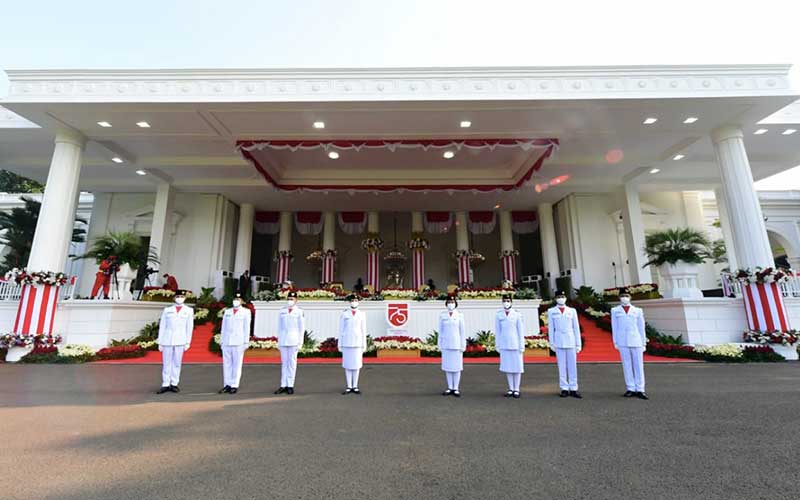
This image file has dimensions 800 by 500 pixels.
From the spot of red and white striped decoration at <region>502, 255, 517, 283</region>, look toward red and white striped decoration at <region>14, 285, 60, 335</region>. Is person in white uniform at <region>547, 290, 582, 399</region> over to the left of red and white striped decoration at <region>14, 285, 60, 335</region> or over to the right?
left

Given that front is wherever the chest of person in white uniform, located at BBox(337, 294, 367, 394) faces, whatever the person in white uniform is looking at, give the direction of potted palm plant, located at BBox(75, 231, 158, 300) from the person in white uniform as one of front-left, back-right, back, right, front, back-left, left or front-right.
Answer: back-right

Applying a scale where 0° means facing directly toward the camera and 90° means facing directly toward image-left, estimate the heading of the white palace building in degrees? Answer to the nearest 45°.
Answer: approximately 0°

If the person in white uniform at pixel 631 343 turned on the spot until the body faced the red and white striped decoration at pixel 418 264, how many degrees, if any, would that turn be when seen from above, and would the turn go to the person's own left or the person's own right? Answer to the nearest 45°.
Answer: approximately 135° to the person's own right

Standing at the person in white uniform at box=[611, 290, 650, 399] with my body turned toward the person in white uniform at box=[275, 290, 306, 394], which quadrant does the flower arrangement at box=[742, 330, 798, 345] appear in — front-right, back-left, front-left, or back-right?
back-right

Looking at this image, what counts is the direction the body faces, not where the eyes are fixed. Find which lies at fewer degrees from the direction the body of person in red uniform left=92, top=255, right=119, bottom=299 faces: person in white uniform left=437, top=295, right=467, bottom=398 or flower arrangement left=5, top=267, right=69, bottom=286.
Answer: the person in white uniform

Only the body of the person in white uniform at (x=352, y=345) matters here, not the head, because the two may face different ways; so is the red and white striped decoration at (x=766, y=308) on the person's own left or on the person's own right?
on the person's own left
